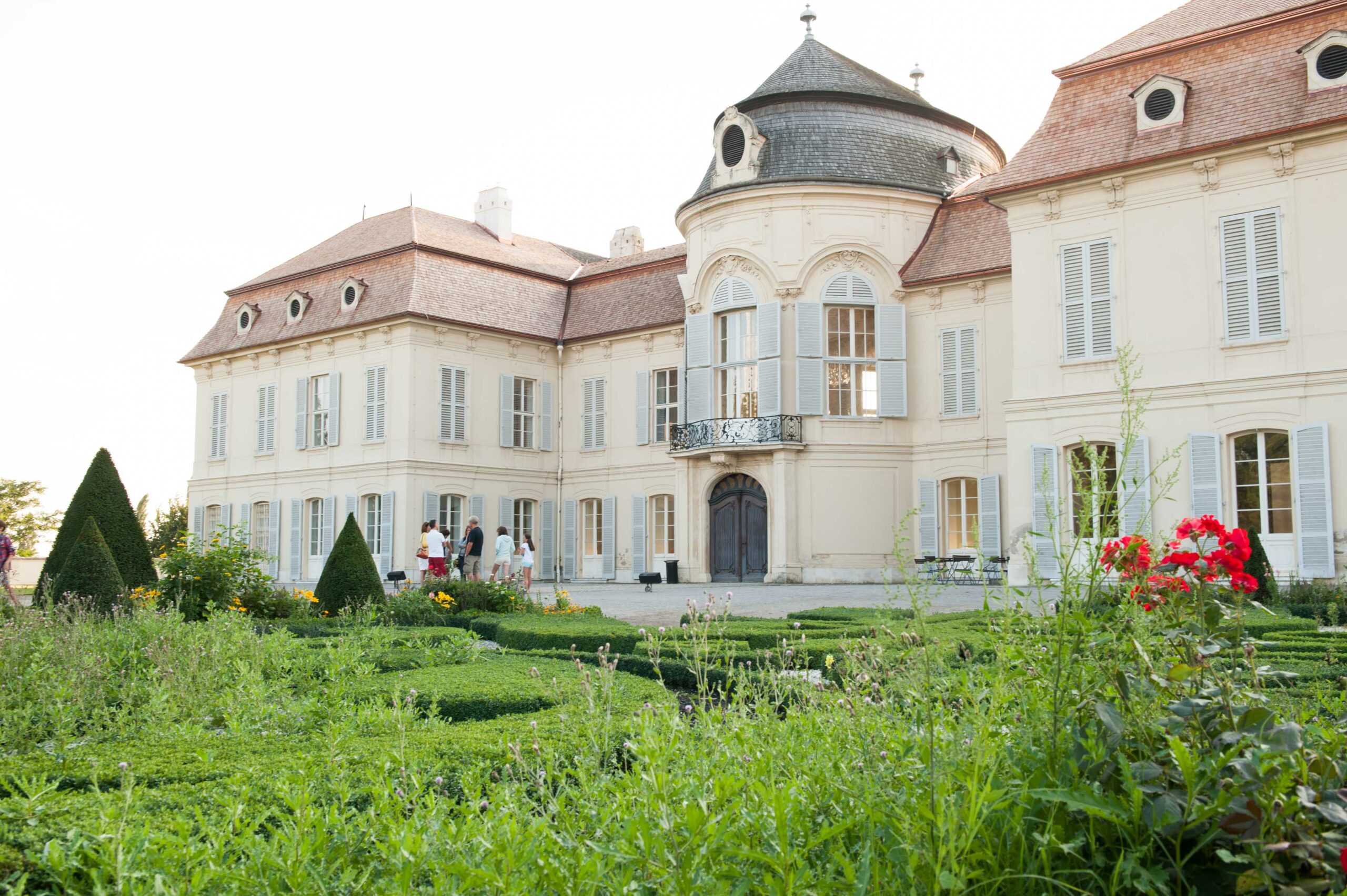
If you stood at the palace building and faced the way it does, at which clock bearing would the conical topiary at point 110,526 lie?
The conical topiary is roughly at 12 o'clock from the palace building.

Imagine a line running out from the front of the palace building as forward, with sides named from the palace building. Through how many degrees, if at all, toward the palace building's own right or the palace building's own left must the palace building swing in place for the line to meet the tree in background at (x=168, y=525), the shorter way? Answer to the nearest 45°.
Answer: approximately 90° to the palace building's own right

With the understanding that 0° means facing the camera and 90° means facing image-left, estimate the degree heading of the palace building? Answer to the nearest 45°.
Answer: approximately 45°

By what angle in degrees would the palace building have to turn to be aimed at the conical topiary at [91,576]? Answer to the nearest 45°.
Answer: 0° — it already faces it
